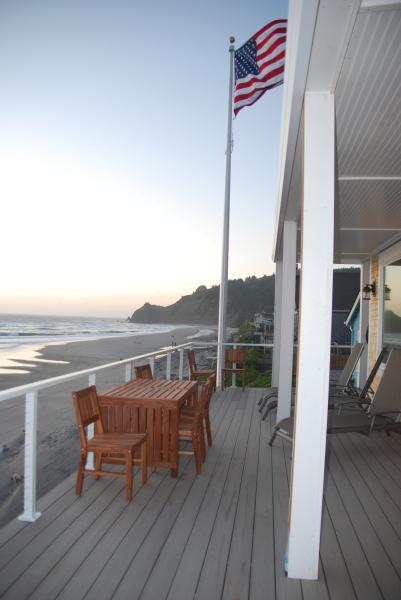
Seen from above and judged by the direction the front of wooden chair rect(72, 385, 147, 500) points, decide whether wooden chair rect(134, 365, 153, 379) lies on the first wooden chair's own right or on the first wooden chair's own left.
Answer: on the first wooden chair's own left

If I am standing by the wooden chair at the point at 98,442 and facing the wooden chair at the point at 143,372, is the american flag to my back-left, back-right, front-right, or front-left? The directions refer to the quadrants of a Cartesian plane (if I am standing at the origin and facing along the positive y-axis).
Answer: front-right

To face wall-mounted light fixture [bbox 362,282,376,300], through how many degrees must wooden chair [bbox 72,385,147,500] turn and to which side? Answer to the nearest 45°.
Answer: approximately 45° to its left

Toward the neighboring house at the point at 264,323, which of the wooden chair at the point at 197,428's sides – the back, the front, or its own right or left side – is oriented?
right

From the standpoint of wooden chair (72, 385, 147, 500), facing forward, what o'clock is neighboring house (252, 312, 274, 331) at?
The neighboring house is roughly at 10 o'clock from the wooden chair.

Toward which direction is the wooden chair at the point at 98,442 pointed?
to the viewer's right

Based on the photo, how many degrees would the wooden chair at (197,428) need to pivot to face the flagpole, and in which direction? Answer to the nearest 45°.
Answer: approximately 90° to its right

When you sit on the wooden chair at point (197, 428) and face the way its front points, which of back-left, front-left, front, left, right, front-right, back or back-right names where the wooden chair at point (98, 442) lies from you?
front-left

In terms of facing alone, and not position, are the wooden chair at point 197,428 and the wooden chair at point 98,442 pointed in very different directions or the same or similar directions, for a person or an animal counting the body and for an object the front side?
very different directions

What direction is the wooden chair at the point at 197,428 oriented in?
to the viewer's left

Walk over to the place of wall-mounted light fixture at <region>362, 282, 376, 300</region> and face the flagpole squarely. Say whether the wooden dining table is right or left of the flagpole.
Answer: left

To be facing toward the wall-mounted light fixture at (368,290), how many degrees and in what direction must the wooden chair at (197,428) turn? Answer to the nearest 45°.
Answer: approximately 135° to its right
